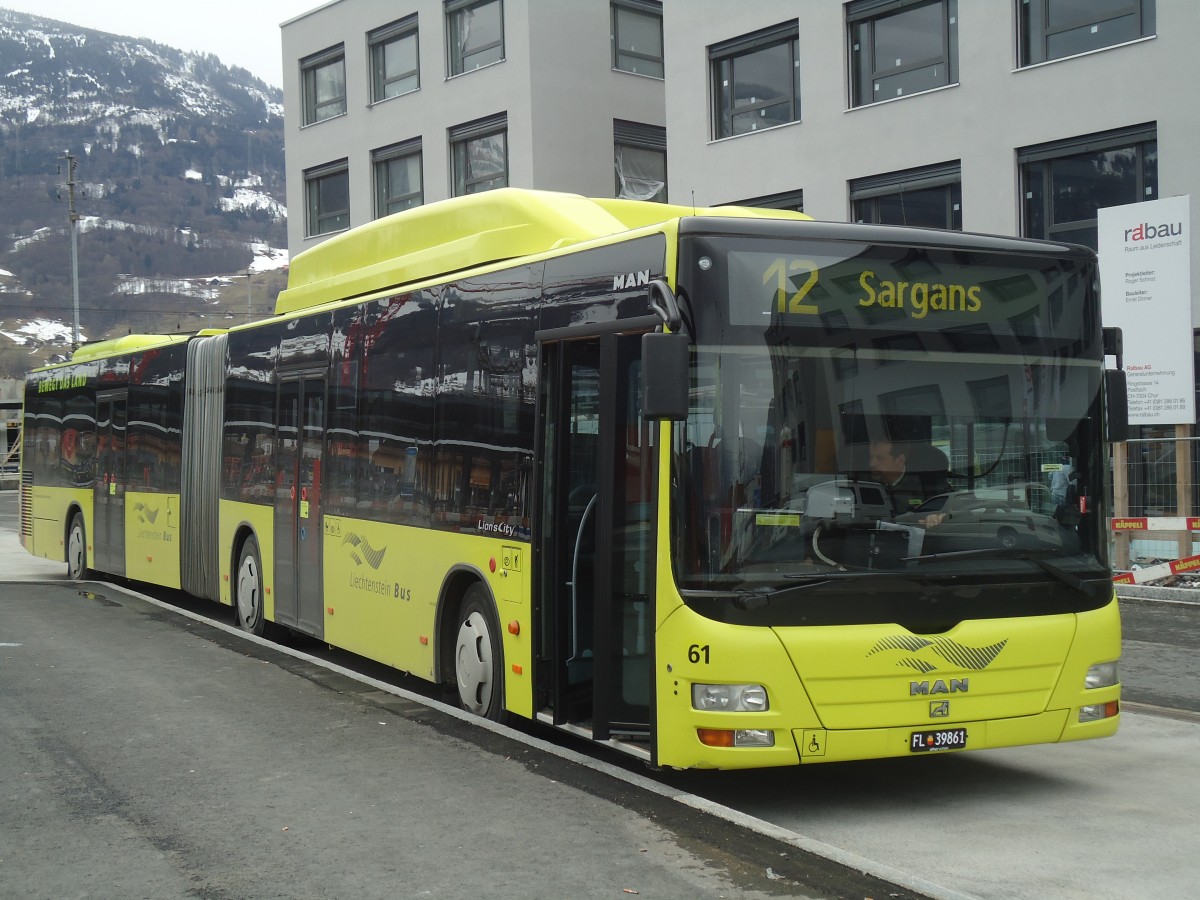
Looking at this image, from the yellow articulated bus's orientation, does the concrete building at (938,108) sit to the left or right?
on its left

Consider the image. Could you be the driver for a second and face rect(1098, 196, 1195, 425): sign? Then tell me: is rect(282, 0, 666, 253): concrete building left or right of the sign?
left

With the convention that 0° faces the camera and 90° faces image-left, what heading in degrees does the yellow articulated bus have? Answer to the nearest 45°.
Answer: approximately 315°

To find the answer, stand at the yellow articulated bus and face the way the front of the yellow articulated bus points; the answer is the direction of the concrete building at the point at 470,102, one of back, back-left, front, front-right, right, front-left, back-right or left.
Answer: back-left

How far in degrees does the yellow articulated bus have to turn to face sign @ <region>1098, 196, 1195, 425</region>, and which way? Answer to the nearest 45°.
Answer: approximately 90° to its left
